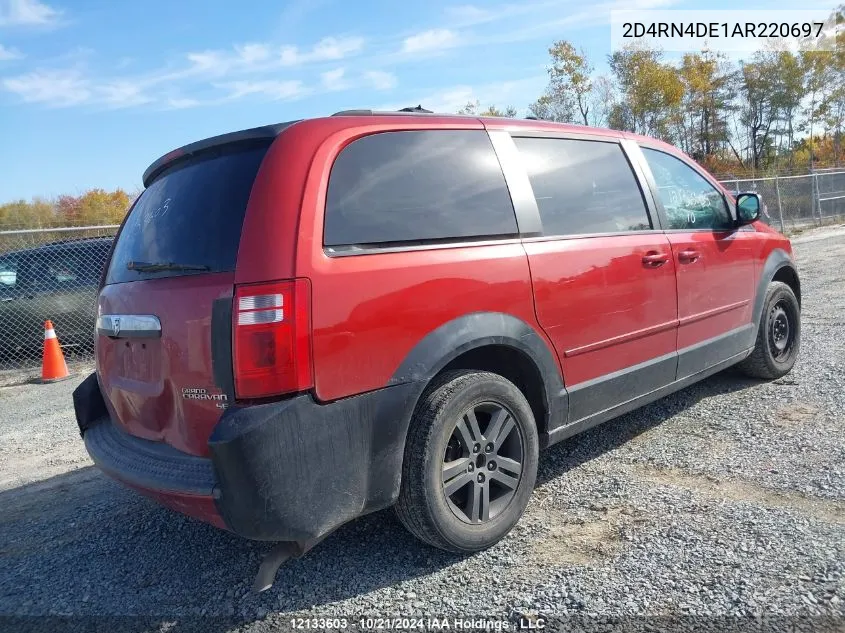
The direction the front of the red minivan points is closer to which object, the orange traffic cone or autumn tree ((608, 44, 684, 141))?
the autumn tree

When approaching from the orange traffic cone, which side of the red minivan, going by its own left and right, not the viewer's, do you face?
left

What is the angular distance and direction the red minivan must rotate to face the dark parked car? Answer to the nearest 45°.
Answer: approximately 90° to its left

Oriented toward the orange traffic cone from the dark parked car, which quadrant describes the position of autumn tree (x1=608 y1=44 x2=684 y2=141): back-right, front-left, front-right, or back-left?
back-left

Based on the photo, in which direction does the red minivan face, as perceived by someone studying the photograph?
facing away from the viewer and to the right of the viewer

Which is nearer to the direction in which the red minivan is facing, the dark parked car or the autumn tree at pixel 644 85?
the autumn tree

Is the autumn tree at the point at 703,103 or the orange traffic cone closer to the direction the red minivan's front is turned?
the autumn tree

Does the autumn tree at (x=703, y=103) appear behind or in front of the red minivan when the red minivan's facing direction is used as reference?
in front

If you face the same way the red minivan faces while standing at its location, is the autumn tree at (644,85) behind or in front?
in front
